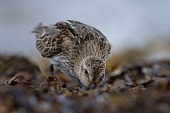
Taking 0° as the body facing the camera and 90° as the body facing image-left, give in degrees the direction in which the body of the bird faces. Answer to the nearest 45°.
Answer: approximately 315°
